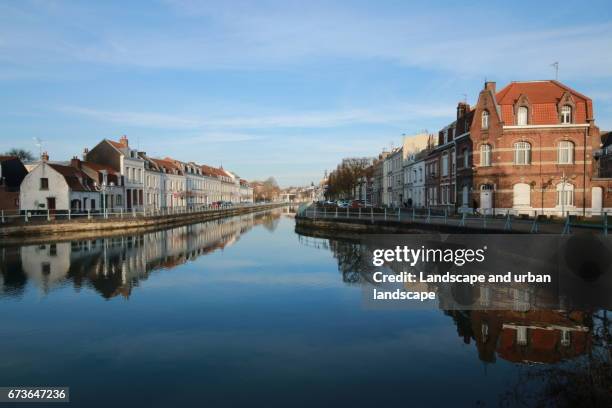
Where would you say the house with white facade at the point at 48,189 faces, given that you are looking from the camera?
facing the viewer and to the right of the viewer

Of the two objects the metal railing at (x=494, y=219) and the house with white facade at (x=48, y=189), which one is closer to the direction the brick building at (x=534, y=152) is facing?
the metal railing

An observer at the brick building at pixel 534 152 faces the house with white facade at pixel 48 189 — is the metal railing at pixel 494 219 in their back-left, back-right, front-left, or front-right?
front-left

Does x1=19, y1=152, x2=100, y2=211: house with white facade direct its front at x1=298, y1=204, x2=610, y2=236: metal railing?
yes

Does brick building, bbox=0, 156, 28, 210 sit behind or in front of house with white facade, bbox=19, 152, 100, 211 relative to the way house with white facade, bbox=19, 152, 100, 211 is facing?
behind

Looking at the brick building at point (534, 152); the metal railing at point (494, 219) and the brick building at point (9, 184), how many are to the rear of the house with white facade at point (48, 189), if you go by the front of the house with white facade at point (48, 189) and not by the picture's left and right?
1

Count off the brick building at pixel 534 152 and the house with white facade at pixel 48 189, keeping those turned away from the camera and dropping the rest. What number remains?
0

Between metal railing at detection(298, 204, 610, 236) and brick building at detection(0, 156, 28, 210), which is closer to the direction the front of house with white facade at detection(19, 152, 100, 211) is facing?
the metal railing

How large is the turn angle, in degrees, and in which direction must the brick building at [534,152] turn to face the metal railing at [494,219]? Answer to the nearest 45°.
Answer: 0° — it already faces it

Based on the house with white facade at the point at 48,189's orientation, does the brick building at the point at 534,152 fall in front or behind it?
in front

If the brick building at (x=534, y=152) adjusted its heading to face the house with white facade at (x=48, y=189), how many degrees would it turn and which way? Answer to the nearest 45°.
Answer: approximately 90° to its right

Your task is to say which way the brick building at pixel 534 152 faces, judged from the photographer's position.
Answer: facing the viewer
